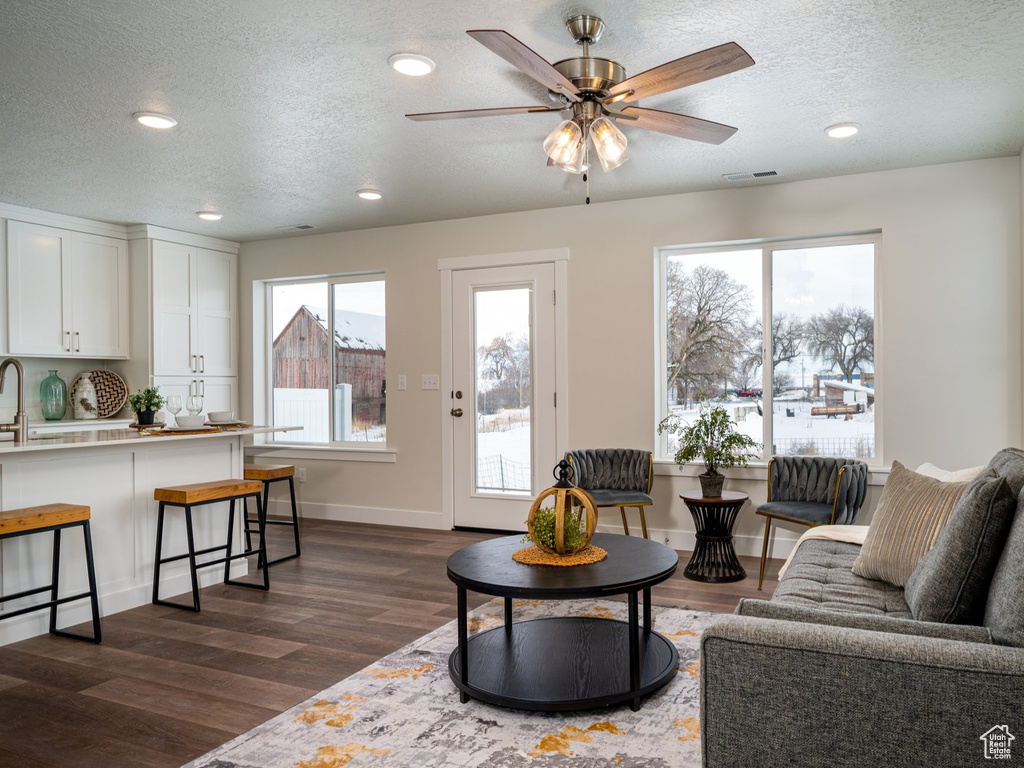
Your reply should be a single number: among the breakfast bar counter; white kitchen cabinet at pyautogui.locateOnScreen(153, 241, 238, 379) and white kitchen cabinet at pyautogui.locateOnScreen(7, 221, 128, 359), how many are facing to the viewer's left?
0

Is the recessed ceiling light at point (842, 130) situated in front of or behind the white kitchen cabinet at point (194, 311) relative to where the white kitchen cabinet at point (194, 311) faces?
in front

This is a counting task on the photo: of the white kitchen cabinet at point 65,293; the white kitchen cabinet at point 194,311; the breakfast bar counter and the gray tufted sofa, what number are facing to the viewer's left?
1

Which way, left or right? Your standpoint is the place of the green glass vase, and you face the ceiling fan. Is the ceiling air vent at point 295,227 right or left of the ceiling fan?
left

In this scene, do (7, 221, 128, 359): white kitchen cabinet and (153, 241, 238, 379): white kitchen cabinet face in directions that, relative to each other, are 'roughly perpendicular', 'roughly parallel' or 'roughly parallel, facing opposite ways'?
roughly parallel

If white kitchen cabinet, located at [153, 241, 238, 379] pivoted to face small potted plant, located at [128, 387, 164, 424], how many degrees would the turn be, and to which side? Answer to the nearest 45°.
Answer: approximately 45° to its right

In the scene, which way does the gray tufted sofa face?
to the viewer's left

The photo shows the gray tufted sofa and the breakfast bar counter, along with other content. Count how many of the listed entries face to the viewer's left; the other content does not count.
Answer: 1

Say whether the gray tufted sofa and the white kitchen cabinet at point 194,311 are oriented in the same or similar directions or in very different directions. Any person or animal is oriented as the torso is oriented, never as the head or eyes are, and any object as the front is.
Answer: very different directions

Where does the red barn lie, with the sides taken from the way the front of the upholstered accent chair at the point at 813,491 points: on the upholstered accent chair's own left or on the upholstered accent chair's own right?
on the upholstered accent chair's own right

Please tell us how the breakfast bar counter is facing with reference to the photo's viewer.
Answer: facing the viewer and to the right of the viewer

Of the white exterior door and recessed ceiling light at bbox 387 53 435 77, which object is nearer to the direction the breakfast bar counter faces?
the recessed ceiling light
